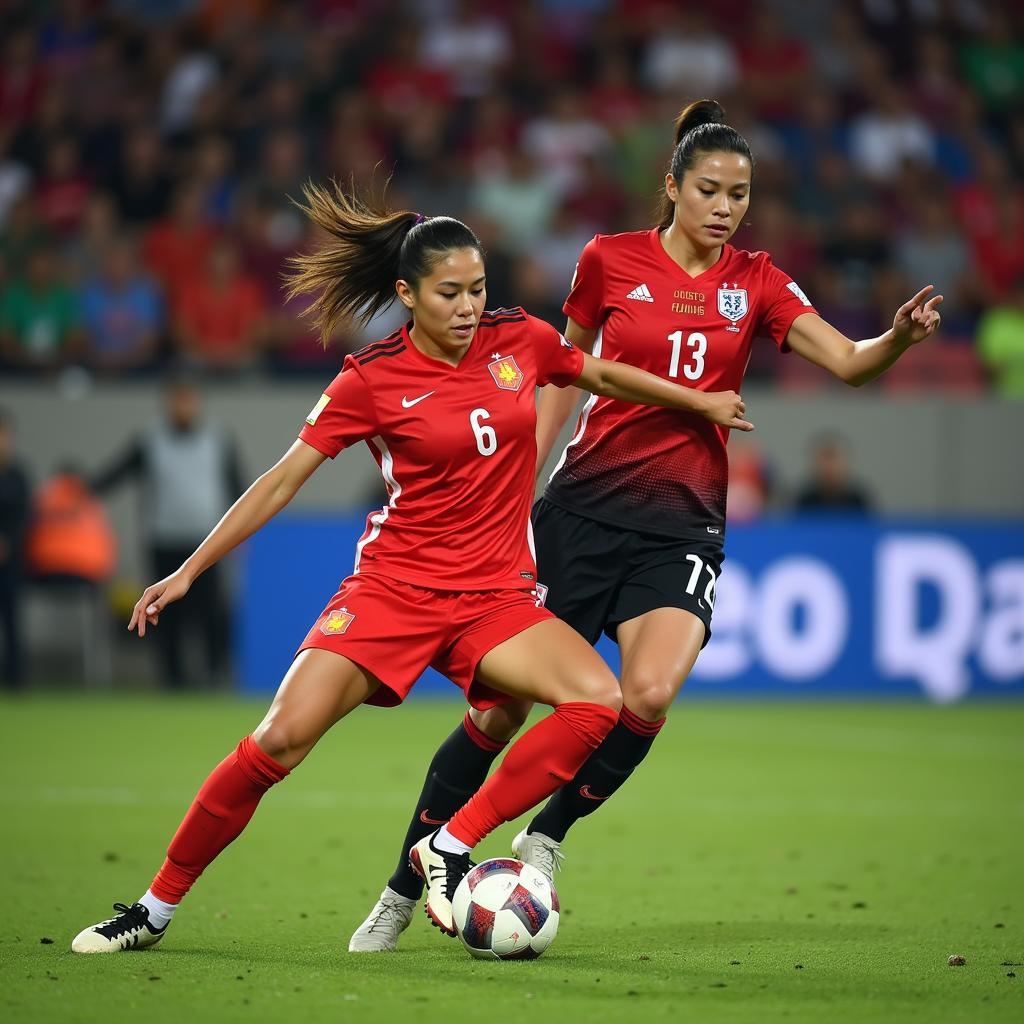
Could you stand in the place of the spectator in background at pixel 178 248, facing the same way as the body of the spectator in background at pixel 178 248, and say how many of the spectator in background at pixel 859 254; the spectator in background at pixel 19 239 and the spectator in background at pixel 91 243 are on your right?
2

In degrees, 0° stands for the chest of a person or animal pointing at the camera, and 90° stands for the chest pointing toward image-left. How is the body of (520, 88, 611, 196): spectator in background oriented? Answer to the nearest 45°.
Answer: approximately 0°

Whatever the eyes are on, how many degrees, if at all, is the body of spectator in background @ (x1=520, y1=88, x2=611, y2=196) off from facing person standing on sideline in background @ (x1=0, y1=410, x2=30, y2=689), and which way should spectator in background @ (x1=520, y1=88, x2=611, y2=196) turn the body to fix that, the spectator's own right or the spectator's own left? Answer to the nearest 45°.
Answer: approximately 45° to the spectator's own right

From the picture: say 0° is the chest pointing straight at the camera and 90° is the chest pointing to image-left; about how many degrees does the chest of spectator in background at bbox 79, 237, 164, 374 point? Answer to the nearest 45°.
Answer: approximately 0°

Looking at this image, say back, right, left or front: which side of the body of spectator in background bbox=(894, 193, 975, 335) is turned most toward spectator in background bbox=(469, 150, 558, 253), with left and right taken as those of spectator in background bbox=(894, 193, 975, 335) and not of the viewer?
right

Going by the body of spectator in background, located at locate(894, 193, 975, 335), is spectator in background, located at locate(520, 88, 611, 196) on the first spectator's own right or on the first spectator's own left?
on the first spectator's own right

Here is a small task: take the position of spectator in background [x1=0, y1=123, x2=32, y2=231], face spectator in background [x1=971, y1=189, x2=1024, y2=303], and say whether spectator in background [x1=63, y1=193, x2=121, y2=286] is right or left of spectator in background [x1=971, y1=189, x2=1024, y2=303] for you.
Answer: right

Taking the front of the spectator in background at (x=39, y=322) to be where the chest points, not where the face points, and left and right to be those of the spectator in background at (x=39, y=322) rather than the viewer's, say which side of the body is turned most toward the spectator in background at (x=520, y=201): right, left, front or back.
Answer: left
